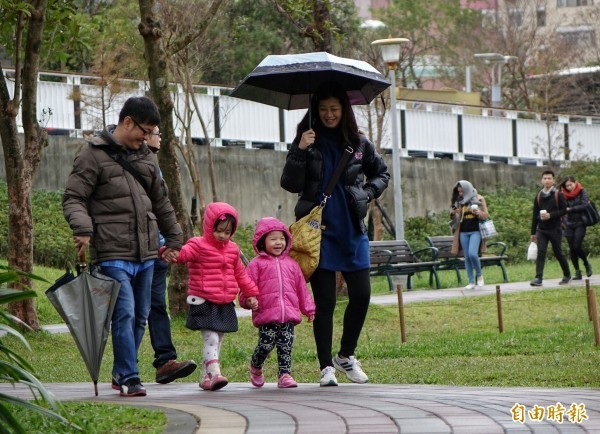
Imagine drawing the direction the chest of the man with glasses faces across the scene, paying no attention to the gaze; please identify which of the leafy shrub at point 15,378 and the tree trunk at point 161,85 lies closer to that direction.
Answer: the leafy shrub

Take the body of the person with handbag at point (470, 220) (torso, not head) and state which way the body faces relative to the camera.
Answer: toward the camera

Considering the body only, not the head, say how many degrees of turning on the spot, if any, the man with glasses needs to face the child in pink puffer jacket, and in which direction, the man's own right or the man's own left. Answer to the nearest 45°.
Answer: approximately 45° to the man's own left

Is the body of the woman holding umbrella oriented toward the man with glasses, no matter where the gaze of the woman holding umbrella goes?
no

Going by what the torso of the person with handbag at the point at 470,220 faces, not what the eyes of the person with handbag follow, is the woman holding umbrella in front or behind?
in front

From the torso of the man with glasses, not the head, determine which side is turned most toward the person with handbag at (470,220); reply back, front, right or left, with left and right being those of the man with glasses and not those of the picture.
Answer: left

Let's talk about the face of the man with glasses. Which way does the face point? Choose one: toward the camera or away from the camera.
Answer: toward the camera

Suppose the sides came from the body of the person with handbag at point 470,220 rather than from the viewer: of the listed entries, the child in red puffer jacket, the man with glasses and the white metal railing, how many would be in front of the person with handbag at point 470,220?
2

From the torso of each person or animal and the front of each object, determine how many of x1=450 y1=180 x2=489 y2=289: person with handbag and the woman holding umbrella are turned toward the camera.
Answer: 2

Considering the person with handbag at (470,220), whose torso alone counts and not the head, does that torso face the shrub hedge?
no

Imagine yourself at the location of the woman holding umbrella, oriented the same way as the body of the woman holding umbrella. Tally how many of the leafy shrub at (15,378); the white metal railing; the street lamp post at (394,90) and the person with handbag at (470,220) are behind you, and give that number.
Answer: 3

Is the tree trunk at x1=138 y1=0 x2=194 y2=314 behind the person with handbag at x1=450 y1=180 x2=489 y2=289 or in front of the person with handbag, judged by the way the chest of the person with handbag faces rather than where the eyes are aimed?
in front

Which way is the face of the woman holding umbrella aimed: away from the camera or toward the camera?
toward the camera
